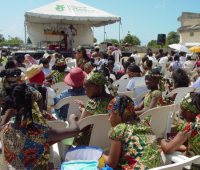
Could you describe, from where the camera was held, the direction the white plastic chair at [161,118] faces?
facing away from the viewer and to the left of the viewer

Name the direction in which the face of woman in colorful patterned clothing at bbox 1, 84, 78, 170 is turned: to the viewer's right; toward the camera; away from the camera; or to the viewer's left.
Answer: away from the camera

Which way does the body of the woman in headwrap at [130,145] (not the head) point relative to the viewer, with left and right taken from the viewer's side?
facing away from the viewer and to the left of the viewer

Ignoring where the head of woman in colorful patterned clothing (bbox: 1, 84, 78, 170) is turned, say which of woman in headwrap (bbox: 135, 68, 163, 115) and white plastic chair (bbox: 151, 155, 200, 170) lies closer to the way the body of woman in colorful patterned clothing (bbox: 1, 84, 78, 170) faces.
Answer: the woman in headwrap

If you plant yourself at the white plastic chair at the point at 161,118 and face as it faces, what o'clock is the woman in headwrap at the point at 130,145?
The woman in headwrap is roughly at 8 o'clock from the white plastic chair.

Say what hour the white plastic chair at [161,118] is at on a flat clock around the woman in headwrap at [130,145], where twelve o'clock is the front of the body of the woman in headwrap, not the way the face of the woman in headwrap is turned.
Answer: The white plastic chair is roughly at 2 o'clock from the woman in headwrap.

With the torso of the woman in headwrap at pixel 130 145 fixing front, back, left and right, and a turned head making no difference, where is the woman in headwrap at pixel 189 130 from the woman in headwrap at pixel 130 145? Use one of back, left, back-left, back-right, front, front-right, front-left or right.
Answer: right

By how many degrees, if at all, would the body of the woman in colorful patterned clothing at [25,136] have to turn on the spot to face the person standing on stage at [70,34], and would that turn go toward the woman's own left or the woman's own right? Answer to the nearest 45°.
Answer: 0° — they already face them

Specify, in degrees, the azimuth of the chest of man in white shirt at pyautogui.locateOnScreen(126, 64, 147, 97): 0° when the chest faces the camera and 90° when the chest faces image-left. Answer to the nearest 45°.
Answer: approximately 135°

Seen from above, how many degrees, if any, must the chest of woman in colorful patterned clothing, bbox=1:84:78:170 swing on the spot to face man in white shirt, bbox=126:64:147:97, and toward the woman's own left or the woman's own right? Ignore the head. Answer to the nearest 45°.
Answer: approximately 45° to the woman's own right

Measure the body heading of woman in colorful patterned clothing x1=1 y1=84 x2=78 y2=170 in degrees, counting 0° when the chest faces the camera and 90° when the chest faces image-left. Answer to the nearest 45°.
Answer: approximately 180°
